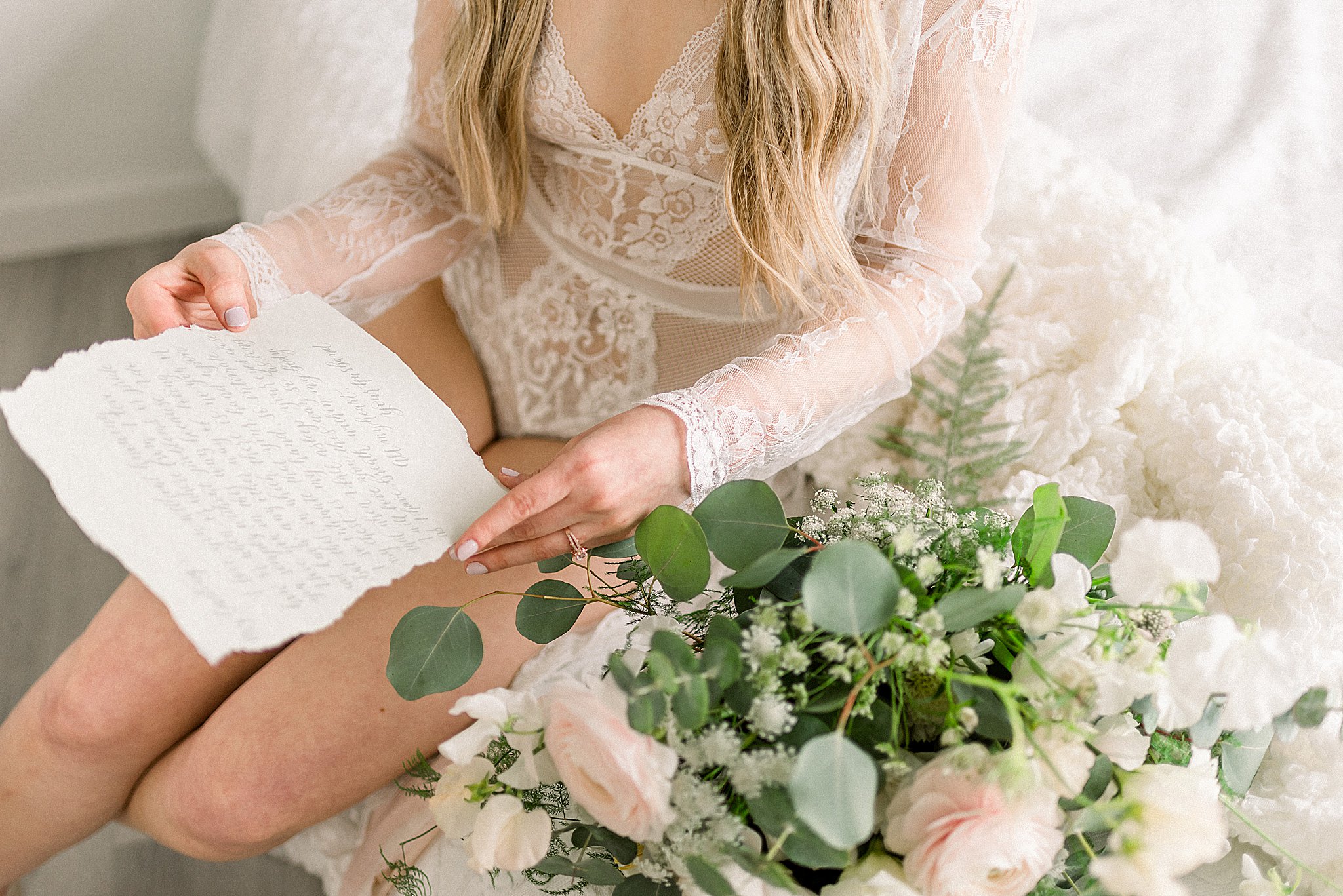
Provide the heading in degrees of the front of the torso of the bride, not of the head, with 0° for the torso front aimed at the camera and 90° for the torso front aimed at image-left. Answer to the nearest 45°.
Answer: approximately 45°
